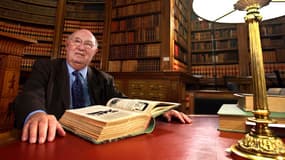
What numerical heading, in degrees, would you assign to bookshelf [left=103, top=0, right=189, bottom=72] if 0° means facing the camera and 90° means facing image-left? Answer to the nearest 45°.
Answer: approximately 0°

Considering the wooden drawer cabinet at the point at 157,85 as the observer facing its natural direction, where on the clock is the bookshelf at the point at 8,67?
The bookshelf is roughly at 2 o'clock from the wooden drawer cabinet.

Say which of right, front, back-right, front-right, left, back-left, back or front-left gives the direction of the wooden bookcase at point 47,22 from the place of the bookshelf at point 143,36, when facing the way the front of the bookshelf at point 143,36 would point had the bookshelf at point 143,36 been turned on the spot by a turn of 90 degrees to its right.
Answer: front

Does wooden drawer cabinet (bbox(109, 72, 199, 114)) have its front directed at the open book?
yes

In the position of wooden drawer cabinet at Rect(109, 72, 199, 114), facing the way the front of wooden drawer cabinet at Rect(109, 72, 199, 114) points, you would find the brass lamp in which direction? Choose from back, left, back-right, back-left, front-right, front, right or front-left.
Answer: front

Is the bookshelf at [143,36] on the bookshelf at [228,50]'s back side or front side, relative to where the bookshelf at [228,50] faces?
on the front side

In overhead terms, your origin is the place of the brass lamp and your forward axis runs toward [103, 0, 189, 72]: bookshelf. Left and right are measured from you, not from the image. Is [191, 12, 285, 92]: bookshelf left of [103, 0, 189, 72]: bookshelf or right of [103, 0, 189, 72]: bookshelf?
right

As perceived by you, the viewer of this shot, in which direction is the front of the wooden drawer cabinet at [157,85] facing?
facing the viewer

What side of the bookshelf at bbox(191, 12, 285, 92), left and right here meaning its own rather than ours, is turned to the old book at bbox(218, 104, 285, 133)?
front

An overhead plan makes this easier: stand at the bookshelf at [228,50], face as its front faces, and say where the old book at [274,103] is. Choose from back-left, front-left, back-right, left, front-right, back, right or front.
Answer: front

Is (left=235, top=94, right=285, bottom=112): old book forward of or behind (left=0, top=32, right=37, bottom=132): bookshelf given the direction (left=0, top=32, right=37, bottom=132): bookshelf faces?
forward

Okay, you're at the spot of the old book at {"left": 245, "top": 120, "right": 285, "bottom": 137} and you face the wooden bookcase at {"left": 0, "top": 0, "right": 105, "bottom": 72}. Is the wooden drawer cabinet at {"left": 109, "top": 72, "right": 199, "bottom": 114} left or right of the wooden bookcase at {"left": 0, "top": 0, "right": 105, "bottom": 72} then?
right

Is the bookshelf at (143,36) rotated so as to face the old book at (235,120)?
yes

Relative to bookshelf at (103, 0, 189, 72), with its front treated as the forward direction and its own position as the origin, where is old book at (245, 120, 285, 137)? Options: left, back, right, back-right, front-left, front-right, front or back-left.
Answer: front

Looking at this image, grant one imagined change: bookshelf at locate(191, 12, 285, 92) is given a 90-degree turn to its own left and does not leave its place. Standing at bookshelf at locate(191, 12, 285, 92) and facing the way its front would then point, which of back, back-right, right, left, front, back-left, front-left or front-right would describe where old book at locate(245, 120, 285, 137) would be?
right
